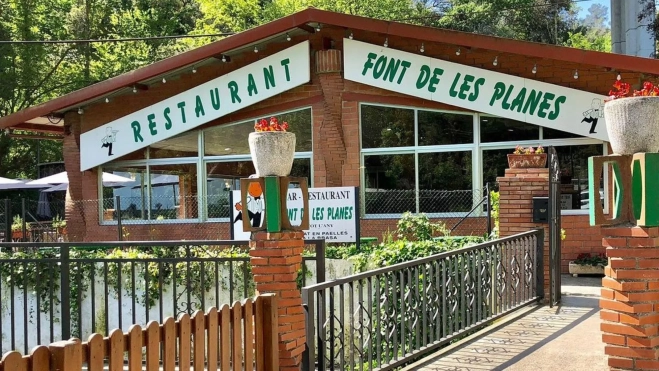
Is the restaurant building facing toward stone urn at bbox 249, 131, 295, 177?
yes

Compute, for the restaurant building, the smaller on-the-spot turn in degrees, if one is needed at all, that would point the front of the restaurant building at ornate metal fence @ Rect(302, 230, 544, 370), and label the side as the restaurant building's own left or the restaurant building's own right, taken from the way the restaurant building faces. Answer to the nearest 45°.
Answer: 0° — it already faces it

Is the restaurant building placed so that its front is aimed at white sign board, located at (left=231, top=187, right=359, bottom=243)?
yes

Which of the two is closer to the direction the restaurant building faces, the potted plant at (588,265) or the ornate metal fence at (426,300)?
the ornate metal fence

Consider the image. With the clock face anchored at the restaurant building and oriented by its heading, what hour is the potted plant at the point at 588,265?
The potted plant is roughly at 10 o'clock from the restaurant building.

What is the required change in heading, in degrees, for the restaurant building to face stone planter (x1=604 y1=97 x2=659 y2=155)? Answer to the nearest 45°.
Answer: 0° — it already faces it

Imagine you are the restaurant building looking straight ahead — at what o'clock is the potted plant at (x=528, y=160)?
The potted plant is roughly at 11 o'clock from the restaurant building.

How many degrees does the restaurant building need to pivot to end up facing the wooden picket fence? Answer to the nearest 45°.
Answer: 0° — it already faces it

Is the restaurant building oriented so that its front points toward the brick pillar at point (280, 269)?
yes
